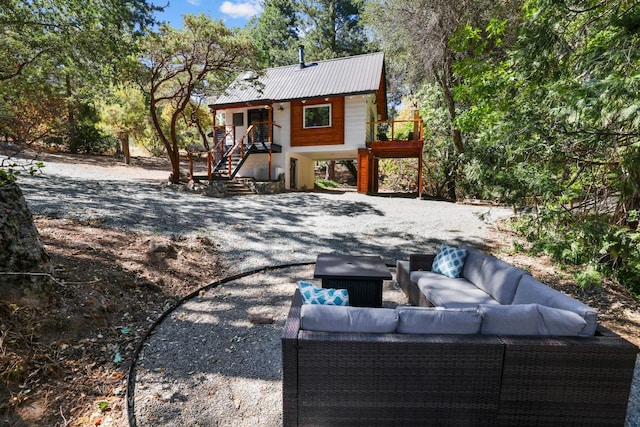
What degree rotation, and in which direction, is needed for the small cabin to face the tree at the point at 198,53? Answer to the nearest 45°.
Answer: approximately 45° to its right

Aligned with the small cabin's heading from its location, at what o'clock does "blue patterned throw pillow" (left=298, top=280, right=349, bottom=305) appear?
The blue patterned throw pillow is roughly at 12 o'clock from the small cabin.

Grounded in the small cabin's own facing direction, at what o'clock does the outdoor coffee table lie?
The outdoor coffee table is roughly at 12 o'clock from the small cabin.

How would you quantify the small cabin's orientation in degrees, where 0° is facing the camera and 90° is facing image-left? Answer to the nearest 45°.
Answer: approximately 0°

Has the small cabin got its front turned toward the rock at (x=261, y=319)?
yes

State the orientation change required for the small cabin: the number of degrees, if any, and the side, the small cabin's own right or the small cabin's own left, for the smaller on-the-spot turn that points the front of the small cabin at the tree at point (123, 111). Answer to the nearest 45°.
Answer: approximately 90° to the small cabin's own right

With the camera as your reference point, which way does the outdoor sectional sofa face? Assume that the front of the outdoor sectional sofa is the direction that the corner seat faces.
facing away from the viewer and to the left of the viewer

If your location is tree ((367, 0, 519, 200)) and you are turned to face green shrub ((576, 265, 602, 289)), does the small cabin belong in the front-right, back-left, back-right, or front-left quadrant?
back-right

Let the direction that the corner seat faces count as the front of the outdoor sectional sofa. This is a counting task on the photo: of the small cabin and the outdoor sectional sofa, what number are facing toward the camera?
1

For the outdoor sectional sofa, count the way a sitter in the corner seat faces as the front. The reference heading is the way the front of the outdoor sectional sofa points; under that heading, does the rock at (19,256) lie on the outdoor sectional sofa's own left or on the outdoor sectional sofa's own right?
on the outdoor sectional sofa's own left
